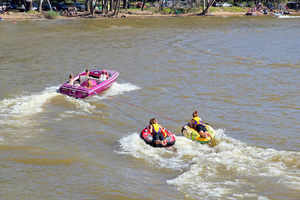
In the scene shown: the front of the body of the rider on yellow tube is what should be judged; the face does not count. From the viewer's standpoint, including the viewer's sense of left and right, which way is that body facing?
facing away from the viewer and to the left of the viewer

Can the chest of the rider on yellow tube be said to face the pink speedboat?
yes
